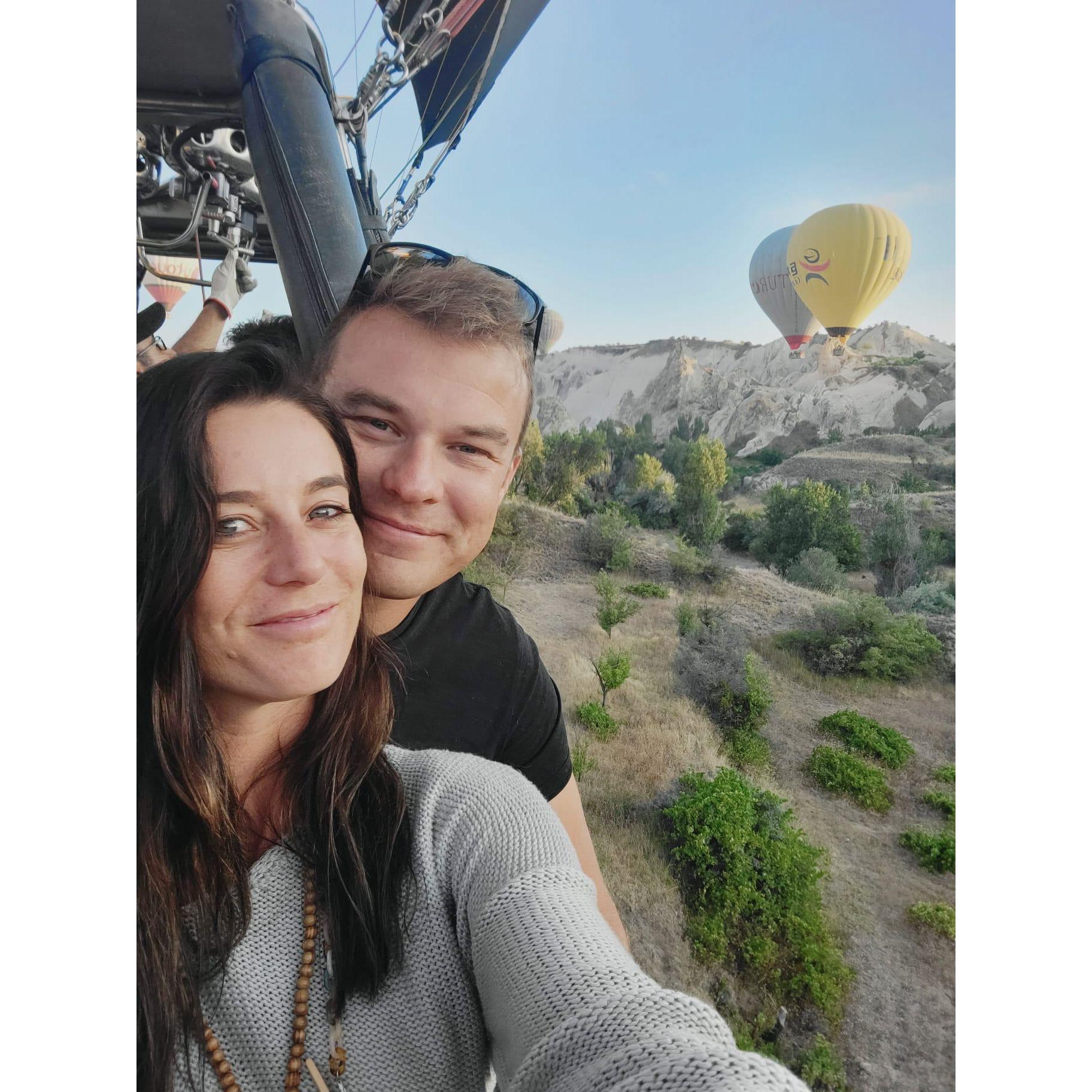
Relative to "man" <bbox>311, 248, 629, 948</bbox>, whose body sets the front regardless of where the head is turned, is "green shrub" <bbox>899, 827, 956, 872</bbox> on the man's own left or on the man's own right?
on the man's own left

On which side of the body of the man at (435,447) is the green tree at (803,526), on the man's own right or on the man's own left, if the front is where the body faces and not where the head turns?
on the man's own left

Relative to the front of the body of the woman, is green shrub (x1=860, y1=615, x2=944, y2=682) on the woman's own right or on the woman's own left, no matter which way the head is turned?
on the woman's own left

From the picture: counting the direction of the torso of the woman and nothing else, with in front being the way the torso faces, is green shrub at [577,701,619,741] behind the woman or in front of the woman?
behind

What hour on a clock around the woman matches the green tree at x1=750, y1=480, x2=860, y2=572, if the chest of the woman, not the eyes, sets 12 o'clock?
The green tree is roughly at 8 o'clock from the woman.

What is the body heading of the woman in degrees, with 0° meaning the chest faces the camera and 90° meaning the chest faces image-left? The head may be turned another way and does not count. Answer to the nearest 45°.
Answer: approximately 0°

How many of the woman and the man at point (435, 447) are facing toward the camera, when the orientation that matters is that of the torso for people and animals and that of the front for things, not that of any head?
2

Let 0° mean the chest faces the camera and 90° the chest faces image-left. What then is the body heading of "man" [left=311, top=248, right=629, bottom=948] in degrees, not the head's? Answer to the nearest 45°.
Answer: approximately 0°
